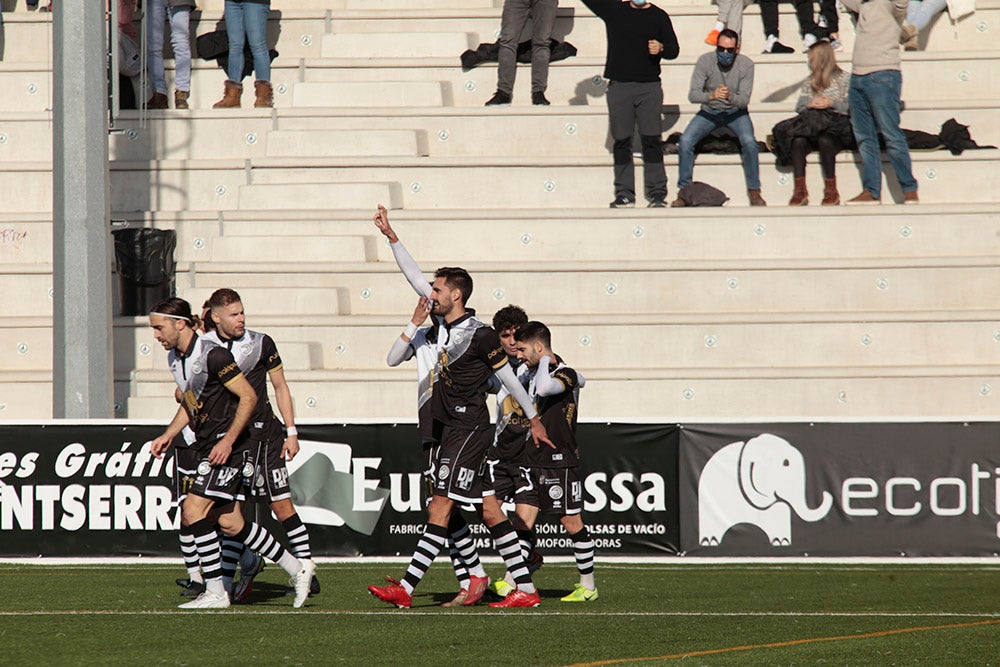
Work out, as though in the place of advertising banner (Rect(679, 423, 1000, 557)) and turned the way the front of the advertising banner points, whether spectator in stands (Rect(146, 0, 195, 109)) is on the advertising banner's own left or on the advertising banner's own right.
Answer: on the advertising banner's own right

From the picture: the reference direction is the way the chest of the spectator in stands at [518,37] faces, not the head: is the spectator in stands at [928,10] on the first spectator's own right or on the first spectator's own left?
on the first spectator's own left

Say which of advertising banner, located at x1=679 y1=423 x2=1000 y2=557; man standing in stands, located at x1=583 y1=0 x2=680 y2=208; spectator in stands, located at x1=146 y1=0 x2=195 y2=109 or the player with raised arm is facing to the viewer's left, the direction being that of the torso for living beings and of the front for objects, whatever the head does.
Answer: the player with raised arm

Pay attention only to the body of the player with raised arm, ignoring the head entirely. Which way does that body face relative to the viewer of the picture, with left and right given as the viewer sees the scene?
facing to the left of the viewer

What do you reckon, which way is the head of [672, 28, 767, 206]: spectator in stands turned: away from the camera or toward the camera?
toward the camera

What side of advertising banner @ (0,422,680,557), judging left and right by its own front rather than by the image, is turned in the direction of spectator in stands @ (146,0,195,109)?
back

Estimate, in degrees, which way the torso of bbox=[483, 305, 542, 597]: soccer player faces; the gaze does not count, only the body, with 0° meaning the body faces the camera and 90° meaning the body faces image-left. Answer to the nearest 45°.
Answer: approximately 45°

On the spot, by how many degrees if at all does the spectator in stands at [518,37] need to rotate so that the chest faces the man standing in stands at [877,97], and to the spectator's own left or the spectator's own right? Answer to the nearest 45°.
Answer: approximately 90° to the spectator's own left

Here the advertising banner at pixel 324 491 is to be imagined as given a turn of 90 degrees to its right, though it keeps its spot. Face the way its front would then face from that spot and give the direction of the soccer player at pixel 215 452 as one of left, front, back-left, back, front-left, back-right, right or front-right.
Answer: left

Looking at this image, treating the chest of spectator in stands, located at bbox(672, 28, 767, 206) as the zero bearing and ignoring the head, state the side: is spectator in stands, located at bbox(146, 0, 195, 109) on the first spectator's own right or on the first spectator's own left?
on the first spectator's own right

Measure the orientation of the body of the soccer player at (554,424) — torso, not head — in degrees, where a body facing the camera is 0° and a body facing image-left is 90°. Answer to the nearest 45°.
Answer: approximately 45°

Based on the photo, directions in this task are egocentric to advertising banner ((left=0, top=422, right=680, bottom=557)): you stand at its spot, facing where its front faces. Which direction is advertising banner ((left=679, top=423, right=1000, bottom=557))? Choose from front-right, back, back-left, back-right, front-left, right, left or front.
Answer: left

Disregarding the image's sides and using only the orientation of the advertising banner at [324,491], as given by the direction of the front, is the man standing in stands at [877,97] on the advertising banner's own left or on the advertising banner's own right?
on the advertising banner's own left

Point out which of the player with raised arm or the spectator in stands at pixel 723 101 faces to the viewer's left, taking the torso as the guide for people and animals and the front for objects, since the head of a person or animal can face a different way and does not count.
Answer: the player with raised arm

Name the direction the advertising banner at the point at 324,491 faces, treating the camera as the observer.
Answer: facing the viewer

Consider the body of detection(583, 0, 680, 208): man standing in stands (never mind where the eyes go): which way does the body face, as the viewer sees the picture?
toward the camera

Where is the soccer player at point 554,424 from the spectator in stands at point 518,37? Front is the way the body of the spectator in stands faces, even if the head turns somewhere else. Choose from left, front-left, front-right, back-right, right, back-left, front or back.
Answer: front
